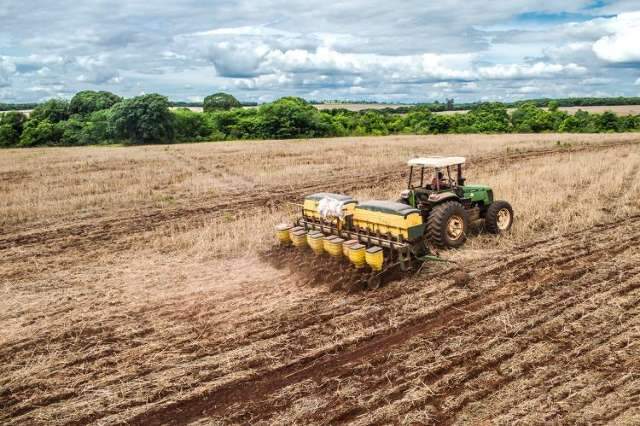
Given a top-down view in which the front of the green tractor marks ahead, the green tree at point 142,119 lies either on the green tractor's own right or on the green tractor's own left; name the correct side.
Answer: on the green tractor's own left

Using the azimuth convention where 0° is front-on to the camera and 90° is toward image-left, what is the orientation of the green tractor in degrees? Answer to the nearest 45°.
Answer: approximately 225°
